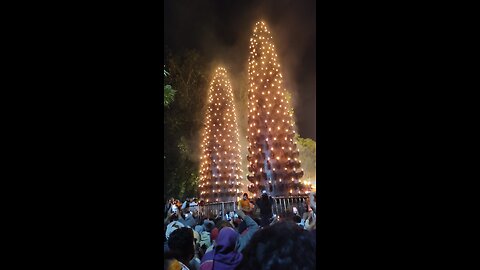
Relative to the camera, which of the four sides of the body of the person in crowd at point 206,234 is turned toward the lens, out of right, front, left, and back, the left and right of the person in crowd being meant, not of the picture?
back

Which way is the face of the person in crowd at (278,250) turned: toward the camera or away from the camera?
away from the camera

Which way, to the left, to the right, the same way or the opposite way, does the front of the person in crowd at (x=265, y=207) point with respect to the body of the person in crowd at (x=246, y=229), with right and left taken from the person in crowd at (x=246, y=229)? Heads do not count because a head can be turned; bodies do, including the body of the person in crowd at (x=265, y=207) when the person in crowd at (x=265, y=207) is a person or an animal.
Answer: the same way

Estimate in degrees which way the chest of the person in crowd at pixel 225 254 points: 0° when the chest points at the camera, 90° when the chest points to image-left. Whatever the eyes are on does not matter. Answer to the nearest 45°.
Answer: approximately 180°

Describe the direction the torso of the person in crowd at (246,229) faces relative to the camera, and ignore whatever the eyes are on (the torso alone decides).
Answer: away from the camera

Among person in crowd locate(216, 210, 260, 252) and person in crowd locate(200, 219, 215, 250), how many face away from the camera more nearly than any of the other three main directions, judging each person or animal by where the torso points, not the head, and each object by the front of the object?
2

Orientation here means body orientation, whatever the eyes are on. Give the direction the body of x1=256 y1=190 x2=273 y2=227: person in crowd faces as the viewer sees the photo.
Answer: away from the camera

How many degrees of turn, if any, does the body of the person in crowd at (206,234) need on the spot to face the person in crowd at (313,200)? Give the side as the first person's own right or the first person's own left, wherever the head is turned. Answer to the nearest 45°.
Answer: approximately 90° to the first person's own right

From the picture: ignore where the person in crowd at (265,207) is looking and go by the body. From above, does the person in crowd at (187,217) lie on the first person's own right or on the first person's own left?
on the first person's own left

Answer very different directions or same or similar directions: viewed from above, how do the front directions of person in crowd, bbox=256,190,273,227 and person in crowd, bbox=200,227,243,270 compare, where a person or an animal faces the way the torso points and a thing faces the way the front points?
same or similar directions

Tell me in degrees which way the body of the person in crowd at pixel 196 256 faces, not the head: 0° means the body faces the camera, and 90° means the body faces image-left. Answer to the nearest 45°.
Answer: approximately 180°

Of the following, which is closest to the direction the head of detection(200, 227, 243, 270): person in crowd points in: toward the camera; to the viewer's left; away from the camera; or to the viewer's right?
away from the camera

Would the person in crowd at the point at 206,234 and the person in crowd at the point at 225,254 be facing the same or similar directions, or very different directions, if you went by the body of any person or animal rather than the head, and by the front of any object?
same or similar directions
